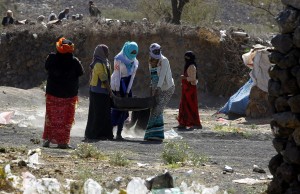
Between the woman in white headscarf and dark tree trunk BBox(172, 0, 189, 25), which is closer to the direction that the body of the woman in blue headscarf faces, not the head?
the woman in white headscarf

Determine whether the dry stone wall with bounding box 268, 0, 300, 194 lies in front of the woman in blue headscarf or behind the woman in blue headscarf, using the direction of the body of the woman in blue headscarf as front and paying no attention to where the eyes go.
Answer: in front

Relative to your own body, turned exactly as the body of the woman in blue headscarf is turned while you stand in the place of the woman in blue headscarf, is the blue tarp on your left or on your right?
on your left

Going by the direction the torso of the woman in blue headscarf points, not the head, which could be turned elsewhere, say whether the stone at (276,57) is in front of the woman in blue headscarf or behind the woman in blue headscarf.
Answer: in front

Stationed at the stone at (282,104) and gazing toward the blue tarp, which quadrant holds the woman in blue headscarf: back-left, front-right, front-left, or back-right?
front-left

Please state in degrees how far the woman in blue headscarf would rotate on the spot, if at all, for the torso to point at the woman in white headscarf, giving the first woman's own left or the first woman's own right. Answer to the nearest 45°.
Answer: approximately 45° to the first woman's own left

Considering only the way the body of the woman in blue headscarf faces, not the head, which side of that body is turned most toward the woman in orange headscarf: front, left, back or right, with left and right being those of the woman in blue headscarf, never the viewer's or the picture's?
right
